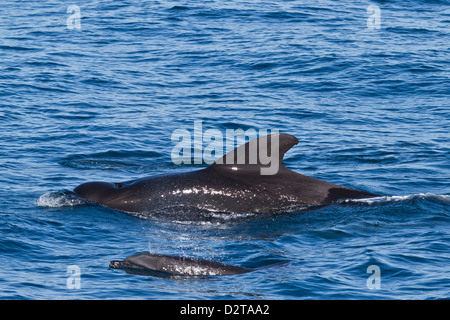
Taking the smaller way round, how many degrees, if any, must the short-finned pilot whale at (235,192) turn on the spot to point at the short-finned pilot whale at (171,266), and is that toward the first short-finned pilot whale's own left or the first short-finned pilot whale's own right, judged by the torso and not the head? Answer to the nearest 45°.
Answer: approximately 90° to the first short-finned pilot whale's own left

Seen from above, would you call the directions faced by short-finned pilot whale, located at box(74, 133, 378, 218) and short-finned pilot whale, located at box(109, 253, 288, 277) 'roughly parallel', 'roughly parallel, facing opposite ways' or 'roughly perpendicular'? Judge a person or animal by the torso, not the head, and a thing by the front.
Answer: roughly parallel

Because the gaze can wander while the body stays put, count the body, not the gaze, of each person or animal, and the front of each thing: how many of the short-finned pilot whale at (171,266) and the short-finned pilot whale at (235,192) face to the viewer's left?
2

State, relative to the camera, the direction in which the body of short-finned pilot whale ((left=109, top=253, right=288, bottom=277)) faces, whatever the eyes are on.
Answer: to the viewer's left

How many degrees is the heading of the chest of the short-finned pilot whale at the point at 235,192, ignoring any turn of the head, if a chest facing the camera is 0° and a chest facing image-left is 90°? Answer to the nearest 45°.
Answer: approximately 90°

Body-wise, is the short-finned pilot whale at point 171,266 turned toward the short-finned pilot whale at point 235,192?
no
